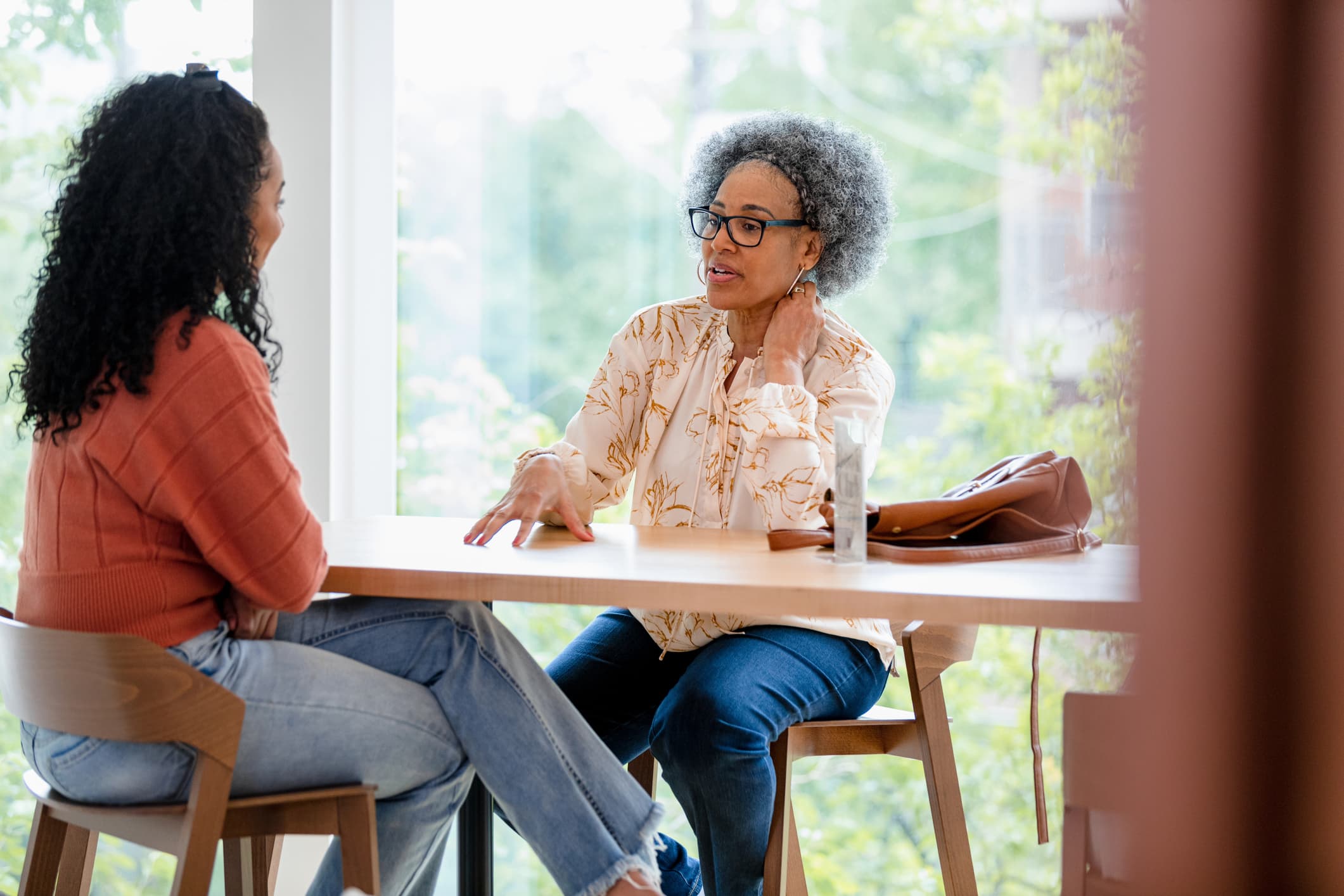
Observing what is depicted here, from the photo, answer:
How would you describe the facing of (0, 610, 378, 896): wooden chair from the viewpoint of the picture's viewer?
facing away from the viewer and to the right of the viewer

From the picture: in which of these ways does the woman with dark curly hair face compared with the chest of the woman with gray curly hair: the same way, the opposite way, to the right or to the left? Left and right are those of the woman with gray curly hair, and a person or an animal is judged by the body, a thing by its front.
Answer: the opposite way

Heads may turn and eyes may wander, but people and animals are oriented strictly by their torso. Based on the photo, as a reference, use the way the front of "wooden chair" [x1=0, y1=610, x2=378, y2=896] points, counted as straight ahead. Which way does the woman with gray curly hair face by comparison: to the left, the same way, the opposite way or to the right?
the opposite way

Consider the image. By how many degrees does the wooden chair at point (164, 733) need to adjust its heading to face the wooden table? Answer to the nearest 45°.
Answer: approximately 45° to its right

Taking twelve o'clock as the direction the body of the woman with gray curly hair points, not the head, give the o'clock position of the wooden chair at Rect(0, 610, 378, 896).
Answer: The wooden chair is roughly at 12 o'clock from the woman with gray curly hair.

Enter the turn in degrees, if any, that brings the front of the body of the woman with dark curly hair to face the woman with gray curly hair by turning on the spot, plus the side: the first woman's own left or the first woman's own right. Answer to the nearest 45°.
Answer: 0° — they already face them

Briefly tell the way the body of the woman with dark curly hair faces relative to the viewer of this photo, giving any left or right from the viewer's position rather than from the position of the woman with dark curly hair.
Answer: facing away from the viewer and to the right of the viewer

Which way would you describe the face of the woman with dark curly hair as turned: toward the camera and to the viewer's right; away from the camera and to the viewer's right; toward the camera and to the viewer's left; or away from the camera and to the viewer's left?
away from the camera and to the viewer's right

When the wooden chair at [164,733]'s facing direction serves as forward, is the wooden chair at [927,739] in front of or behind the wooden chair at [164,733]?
in front

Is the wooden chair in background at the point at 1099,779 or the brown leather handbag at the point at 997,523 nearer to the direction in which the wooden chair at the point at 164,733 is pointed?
the brown leather handbag
